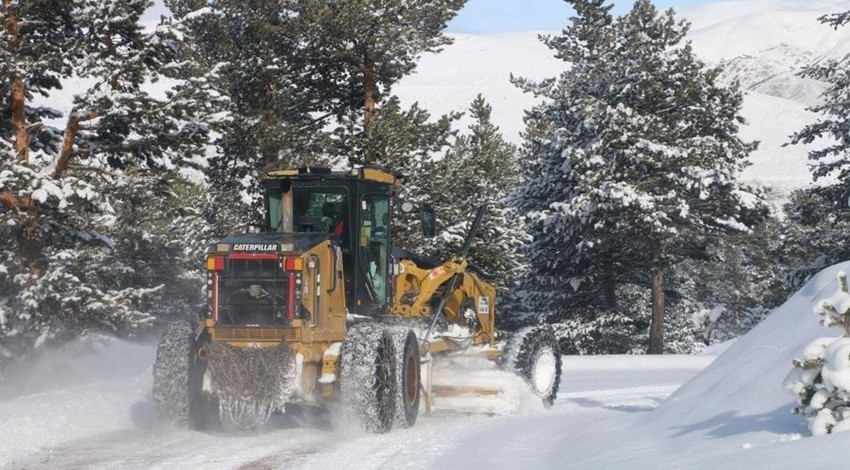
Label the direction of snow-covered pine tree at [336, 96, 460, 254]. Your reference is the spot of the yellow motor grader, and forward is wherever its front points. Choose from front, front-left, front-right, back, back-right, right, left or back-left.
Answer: front-left

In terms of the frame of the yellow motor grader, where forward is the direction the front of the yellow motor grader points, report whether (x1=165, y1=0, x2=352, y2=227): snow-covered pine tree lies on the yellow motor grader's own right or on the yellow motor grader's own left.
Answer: on the yellow motor grader's own left

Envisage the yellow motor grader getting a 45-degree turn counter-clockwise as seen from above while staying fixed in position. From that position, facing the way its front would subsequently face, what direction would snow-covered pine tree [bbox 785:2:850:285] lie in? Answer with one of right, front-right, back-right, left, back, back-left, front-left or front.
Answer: front-right

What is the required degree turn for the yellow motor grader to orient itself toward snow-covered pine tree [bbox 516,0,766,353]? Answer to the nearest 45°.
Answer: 0° — it already faces it

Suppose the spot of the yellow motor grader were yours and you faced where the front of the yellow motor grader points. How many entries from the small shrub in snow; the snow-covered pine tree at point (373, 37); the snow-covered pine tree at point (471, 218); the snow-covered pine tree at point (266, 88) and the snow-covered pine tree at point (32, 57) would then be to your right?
1

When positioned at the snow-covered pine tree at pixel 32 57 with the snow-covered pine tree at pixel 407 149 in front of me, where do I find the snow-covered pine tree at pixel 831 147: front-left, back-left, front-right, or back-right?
front-right

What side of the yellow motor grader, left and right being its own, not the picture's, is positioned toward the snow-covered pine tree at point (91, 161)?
left

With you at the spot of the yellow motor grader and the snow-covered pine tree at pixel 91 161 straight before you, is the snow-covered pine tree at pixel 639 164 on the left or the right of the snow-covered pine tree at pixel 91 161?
right

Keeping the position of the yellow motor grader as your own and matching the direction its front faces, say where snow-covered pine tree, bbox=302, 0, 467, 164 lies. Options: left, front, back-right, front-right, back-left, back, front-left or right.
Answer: front-left

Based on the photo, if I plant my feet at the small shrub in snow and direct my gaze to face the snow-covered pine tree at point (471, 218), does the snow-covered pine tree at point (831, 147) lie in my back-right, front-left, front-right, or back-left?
front-right

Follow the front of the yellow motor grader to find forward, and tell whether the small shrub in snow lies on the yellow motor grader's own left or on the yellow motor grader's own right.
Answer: on the yellow motor grader's own right

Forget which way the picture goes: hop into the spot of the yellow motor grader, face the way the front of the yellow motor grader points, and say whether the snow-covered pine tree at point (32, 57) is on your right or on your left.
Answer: on your left

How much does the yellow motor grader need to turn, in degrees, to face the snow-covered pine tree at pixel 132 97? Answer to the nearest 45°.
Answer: approximately 90° to its left

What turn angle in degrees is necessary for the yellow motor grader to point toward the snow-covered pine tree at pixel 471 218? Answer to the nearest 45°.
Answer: approximately 45° to its left

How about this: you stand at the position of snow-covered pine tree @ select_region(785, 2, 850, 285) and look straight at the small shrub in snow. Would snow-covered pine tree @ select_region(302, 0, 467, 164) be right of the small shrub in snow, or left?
right

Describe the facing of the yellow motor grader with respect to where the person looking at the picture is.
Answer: facing away from the viewer and to the right of the viewer
